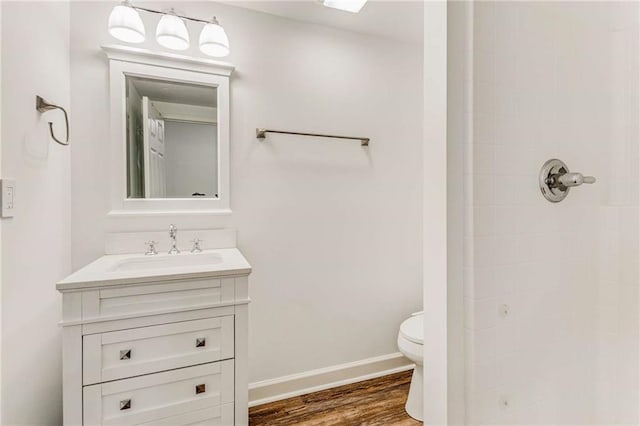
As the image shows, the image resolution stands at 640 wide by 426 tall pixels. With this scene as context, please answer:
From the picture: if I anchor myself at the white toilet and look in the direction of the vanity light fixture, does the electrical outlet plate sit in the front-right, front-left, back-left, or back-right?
front-left

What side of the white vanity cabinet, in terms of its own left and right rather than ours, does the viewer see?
front

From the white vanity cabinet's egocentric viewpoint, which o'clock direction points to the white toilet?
The white toilet is roughly at 9 o'clock from the white vanity cabinet.
